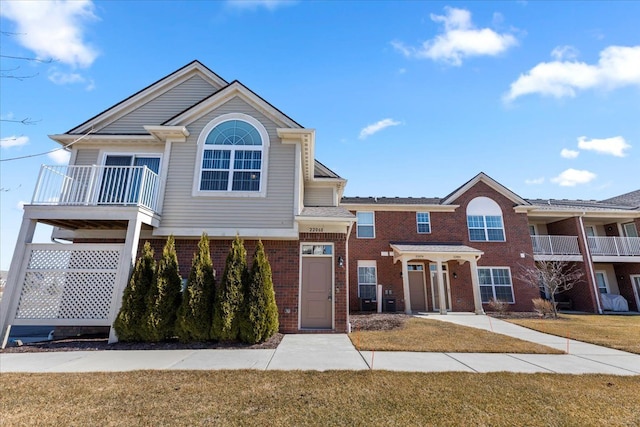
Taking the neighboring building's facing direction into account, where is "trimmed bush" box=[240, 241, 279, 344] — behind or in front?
in front

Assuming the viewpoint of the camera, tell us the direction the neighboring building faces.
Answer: facing the viewer

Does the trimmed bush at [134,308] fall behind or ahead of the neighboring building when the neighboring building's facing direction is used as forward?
ahead

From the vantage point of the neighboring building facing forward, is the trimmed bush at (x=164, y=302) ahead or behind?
ahead

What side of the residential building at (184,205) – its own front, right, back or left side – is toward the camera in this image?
front
